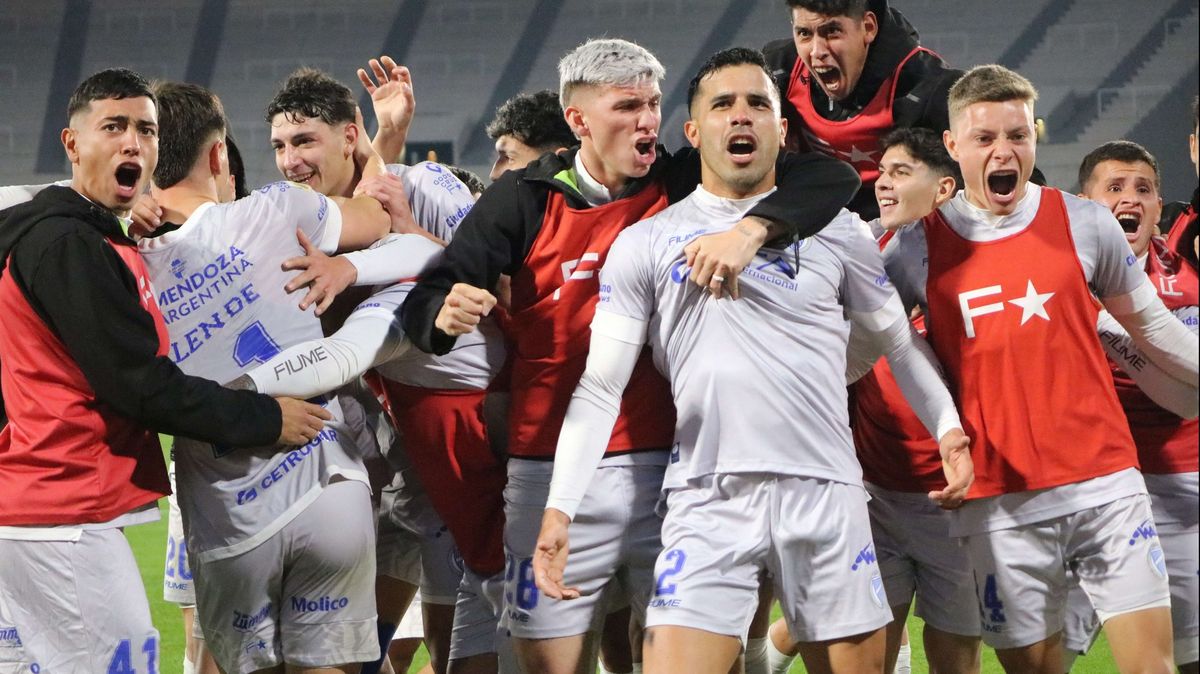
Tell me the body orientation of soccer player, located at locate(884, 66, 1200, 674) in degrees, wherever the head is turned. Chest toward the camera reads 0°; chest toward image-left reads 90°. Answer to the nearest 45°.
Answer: approximately 0°

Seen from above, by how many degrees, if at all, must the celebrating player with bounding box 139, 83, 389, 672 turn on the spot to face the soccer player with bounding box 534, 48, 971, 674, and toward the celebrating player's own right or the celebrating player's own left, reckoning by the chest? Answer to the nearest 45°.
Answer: approximately 135° to the celebrating player's own right

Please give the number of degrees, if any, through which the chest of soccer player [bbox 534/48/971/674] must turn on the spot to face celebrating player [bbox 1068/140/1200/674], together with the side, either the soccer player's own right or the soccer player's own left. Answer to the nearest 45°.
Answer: approximately 135° to the soccer player's own left

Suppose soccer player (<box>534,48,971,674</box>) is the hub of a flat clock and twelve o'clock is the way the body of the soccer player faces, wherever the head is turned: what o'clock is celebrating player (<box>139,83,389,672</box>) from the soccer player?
The celebrating player is roughly at 3 o'clock from the soccer player.

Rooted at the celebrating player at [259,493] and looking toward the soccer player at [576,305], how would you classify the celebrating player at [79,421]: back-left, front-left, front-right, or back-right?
back-right

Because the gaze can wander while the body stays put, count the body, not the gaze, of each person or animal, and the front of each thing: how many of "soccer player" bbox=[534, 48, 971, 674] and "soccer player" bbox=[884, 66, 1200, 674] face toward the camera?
2

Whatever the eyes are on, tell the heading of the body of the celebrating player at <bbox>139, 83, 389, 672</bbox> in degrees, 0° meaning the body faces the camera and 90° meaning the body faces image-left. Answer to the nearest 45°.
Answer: approximately 180°

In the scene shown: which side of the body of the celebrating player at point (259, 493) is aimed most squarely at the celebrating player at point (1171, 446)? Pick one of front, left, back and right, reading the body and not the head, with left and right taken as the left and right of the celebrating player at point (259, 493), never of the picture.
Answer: right
